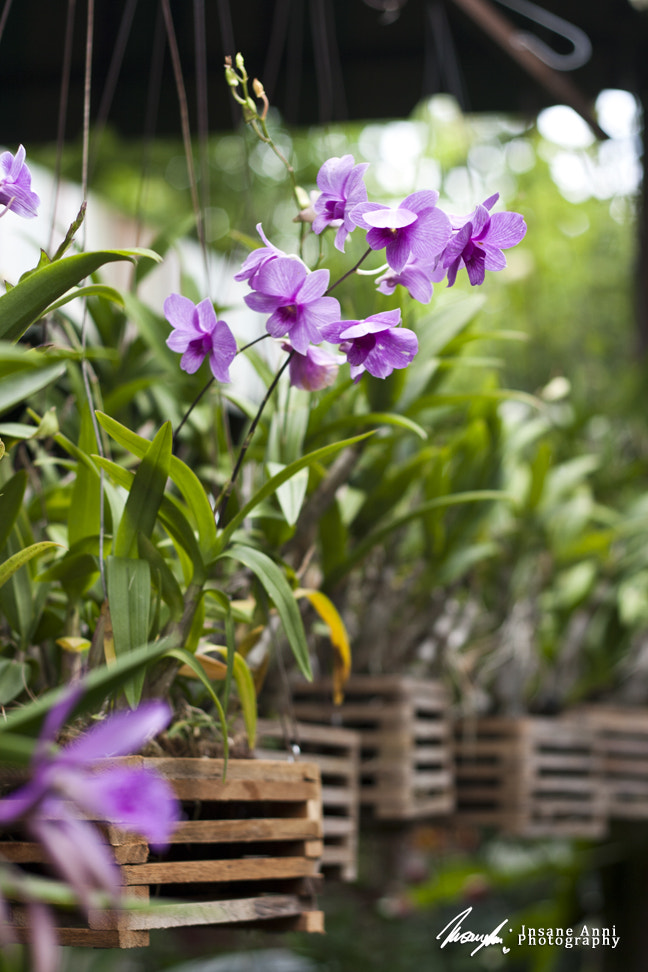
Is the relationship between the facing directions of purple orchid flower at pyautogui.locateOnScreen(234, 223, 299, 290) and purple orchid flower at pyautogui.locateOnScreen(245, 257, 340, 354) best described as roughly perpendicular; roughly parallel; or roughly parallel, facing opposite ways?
roughly perpendicular

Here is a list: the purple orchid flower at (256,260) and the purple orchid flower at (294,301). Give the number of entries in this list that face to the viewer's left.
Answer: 1

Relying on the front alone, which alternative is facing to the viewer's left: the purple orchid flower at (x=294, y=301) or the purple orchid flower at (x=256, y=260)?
the purple orchid flower at (x=256, y=260)

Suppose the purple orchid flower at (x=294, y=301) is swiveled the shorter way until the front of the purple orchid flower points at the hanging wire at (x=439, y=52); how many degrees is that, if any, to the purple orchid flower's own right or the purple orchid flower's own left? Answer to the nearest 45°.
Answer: approximately 180°

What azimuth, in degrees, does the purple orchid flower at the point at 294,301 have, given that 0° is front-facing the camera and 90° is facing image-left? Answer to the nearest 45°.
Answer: approximately 0°

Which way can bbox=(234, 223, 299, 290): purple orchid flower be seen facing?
to the viewer's left
